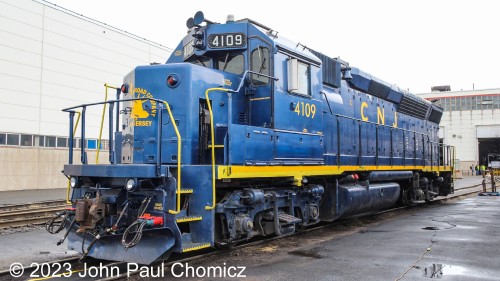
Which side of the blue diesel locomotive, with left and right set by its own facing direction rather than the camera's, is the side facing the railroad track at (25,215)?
right

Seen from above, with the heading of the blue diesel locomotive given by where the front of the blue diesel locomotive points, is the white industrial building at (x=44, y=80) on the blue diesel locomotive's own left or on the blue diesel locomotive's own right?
on the blue diesel locomotive's own right

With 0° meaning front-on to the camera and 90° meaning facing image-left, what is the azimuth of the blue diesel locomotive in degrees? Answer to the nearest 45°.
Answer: approximately 45°
